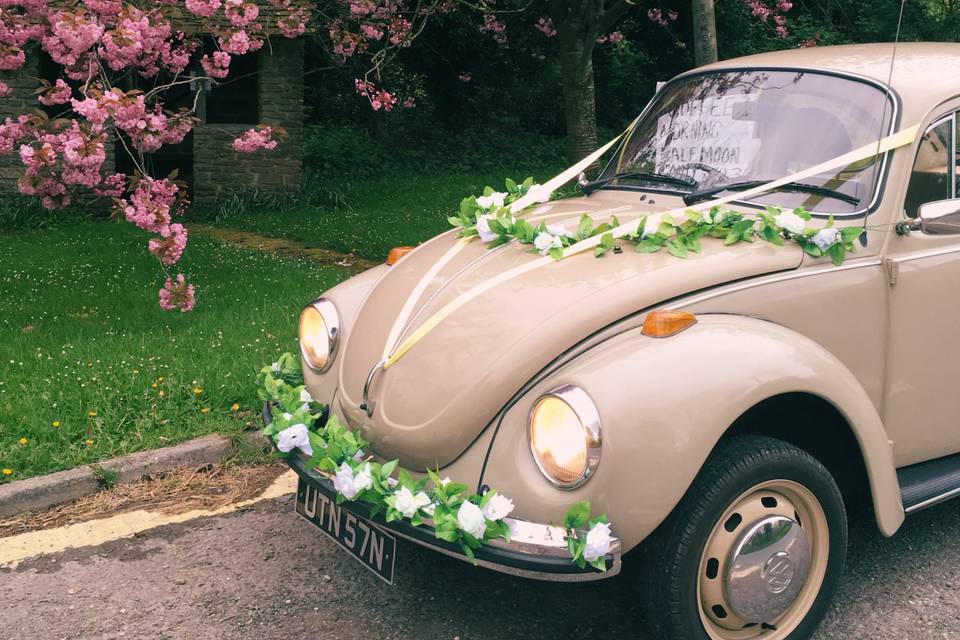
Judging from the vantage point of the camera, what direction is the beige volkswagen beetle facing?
facing the viewer and to the left of the viewer

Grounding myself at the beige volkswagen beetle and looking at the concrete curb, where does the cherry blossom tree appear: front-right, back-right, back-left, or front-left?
front-right

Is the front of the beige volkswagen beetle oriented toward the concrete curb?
no

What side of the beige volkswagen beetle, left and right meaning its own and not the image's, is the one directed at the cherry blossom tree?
right

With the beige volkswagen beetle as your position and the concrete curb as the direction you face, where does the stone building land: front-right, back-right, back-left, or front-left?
front-right

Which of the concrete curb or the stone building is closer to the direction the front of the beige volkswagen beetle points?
the concrete curb

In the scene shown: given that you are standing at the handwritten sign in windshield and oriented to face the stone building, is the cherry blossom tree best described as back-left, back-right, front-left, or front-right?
front-left

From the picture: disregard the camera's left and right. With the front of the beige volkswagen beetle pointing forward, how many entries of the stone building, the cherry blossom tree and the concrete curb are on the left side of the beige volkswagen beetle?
0
